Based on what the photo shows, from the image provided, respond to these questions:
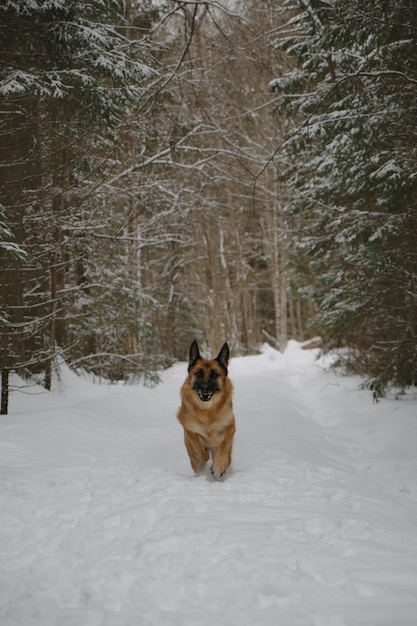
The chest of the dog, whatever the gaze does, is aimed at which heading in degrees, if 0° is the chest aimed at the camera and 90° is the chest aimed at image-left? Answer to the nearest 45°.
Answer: approximately 0°
